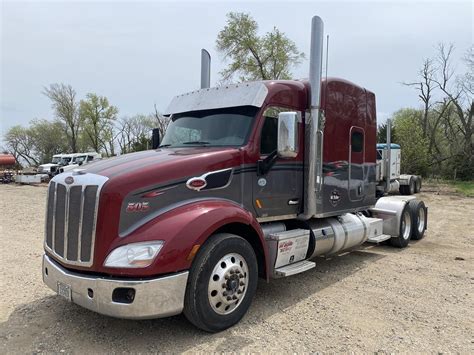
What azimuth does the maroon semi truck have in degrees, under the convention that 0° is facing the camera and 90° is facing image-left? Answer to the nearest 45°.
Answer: approximately 45°

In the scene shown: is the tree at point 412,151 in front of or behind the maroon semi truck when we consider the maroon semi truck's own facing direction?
behind
